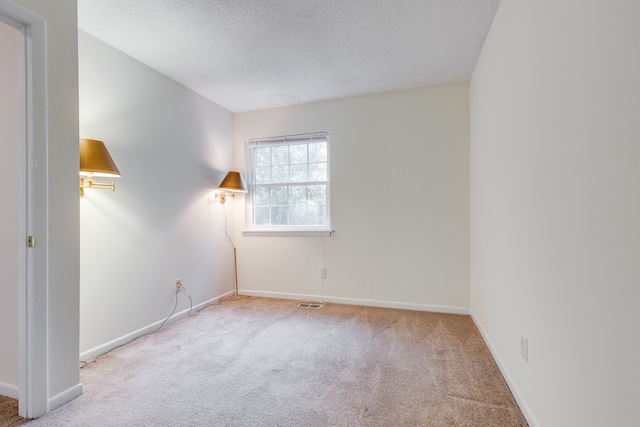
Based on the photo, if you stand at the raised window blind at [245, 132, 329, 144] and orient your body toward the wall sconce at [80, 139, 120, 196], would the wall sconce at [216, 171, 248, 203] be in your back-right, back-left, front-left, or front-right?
front-right

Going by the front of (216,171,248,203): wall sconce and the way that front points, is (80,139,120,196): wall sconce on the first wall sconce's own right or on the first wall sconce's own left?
on the first wall sconce's own right

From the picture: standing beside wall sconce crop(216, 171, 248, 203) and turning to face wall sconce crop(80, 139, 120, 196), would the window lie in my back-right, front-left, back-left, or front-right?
back-left

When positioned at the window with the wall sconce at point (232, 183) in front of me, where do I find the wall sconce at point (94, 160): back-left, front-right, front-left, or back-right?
front-left

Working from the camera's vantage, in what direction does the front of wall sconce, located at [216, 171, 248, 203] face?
facing the viewer and to the right of the viewer

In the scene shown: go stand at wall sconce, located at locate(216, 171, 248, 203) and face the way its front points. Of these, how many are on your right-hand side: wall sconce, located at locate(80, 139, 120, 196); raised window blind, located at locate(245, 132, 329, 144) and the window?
1

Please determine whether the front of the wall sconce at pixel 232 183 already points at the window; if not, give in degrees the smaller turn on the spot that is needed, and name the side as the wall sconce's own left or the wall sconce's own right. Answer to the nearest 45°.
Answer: approximately 45° to the wall sconce's own left

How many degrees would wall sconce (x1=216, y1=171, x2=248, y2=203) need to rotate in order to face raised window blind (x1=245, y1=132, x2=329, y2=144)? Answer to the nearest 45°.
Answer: approximately 45° to its left
